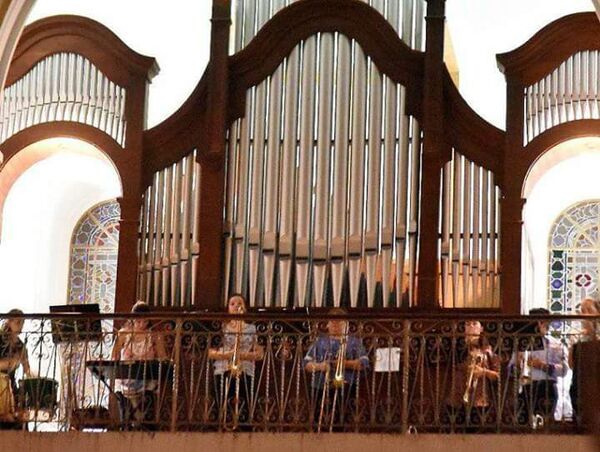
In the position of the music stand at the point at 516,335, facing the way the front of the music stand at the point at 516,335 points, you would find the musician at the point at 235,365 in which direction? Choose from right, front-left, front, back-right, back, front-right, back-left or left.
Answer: left

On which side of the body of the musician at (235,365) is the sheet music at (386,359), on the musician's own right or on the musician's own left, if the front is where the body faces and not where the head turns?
on the musician's own left

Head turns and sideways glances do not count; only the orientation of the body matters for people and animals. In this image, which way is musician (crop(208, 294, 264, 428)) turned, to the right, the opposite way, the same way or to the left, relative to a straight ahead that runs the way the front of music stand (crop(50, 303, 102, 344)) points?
the opposite way

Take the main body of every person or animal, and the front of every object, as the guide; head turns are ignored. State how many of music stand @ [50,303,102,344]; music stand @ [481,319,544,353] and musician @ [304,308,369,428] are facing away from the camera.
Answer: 2

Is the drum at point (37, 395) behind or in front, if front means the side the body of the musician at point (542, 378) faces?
in front

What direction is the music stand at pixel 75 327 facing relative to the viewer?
away from the camera

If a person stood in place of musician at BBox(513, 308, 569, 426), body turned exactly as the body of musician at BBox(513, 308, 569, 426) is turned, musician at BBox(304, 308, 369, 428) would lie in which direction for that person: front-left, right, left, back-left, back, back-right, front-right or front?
front-right

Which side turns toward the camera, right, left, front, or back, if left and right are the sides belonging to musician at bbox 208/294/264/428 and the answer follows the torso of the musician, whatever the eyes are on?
front

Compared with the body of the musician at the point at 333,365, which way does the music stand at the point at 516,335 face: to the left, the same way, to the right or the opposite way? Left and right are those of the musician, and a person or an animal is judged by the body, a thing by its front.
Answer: the opposite way

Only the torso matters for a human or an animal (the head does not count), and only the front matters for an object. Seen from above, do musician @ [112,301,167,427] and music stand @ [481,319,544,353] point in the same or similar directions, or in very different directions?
very different directions

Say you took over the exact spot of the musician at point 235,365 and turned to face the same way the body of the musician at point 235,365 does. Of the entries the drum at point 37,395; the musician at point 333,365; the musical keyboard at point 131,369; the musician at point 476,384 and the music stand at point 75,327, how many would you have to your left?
2

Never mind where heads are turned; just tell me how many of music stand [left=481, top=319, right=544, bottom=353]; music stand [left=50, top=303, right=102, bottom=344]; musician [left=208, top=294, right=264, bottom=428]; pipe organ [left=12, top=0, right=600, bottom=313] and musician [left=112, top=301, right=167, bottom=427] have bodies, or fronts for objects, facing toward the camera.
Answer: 3

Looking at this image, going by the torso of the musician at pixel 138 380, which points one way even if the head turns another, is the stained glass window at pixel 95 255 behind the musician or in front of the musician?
behind

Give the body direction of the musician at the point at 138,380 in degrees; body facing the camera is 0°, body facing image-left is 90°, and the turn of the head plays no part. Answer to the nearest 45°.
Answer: approximately 0°
